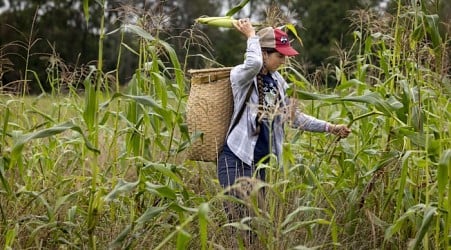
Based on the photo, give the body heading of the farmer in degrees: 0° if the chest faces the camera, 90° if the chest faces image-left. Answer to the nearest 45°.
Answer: approximately 315°
